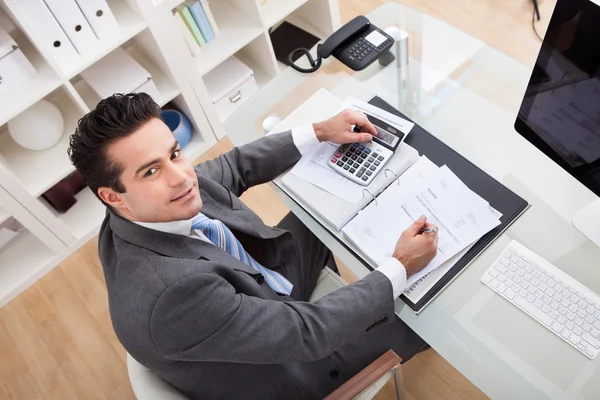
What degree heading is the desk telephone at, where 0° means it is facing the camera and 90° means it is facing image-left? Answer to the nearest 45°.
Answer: approximately 45°

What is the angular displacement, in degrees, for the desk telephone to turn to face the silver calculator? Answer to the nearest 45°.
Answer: approximately 45° to its left

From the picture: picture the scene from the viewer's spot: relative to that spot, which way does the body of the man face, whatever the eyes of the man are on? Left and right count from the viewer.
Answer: facing to the right of the viewer

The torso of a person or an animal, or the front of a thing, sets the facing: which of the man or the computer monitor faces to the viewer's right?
the man

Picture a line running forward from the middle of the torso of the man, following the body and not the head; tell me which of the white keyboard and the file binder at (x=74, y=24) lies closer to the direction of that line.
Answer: the white keyboard

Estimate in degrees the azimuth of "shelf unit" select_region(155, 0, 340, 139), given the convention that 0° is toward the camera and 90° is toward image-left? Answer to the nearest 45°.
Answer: approximately 315°

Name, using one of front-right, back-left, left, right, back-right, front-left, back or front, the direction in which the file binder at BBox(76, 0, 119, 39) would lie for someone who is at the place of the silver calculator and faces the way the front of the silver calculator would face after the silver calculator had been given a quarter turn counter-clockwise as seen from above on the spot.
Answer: back

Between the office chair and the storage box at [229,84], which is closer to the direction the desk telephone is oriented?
the office chair

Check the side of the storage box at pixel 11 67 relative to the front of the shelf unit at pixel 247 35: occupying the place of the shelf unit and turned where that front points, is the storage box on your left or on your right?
on your right

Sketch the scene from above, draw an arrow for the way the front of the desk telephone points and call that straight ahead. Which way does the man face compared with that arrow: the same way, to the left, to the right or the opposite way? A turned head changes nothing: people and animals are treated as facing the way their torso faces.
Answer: the opposite way

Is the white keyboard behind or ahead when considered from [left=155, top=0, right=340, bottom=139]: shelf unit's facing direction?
ahead

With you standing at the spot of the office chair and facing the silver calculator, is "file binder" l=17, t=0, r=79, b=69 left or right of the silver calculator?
left
